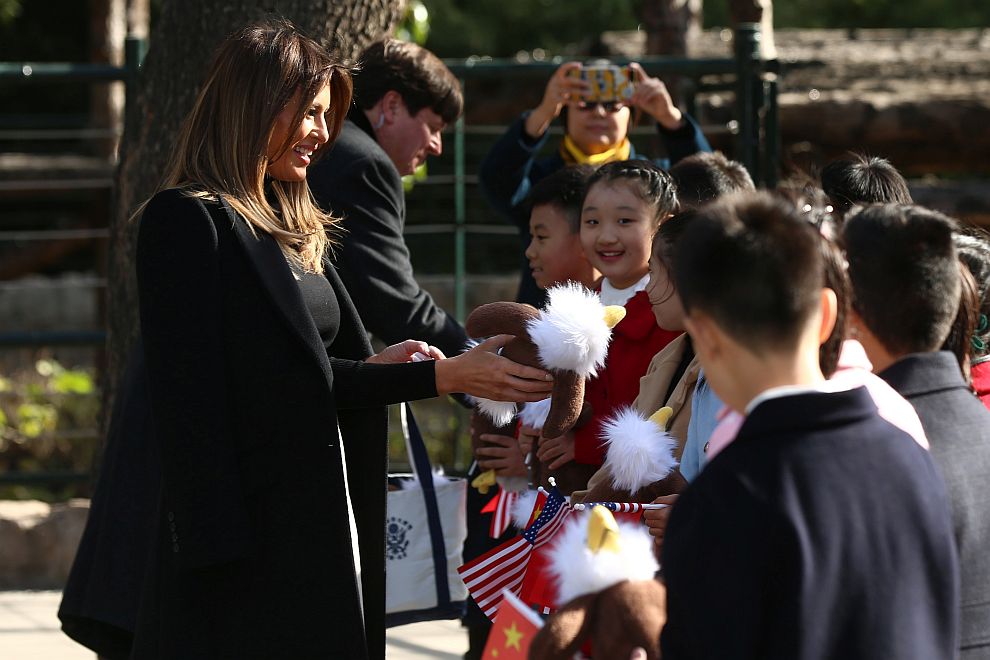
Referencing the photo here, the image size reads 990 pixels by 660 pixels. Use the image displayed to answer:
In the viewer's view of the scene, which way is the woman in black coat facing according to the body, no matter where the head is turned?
to the viewer's right

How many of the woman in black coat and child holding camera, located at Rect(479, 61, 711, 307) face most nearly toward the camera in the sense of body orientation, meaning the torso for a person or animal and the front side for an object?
1

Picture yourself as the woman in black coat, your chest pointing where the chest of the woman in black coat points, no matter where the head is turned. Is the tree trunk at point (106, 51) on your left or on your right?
on your left

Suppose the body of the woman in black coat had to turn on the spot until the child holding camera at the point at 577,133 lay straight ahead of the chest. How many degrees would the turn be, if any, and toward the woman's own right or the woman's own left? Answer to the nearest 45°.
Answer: approximately 45° to the woman's own left

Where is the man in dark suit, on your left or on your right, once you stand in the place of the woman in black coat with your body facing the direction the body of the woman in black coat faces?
on your left

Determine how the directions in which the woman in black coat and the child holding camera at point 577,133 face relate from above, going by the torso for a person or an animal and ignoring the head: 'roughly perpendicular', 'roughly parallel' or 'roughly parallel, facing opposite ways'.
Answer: roughly perpendicular

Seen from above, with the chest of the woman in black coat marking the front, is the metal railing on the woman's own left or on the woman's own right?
on the woman's own left

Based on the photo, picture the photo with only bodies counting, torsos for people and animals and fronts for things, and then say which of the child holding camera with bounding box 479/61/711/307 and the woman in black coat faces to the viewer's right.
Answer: the woman in black coat

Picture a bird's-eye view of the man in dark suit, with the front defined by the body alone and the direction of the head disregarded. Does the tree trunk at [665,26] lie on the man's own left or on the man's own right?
on the man's own left

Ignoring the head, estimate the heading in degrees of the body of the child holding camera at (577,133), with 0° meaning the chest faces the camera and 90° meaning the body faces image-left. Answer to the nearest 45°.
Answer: approximately 0°

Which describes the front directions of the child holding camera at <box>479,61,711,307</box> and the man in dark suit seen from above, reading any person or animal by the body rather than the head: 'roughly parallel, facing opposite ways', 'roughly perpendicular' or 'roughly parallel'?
roughly perpendicular

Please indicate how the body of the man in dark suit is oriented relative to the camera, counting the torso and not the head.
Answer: to the viewer's right

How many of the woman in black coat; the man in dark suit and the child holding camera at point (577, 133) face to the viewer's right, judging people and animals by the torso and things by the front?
2
